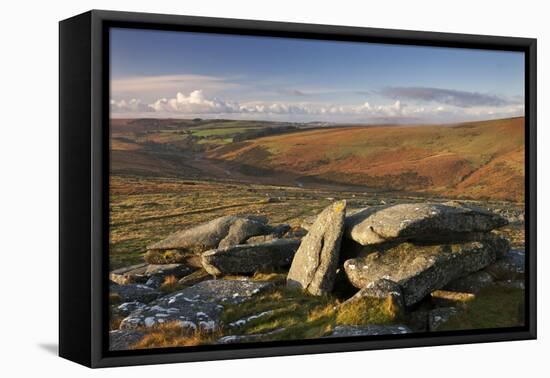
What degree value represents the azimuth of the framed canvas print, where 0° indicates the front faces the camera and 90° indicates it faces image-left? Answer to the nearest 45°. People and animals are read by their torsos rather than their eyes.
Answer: approximately 315°
